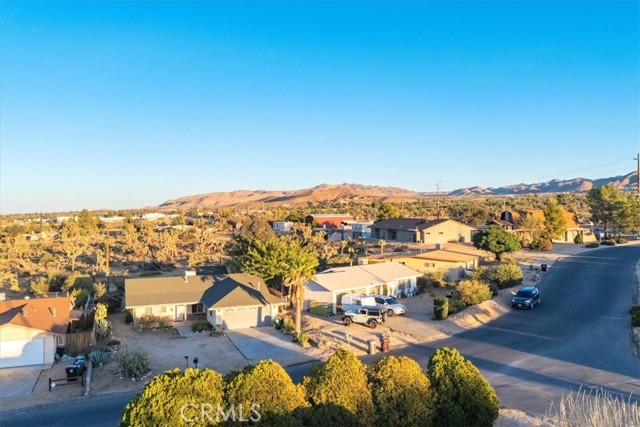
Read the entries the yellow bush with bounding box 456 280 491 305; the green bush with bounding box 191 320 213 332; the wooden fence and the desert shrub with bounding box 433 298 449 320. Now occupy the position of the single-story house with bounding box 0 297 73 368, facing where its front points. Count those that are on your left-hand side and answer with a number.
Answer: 4

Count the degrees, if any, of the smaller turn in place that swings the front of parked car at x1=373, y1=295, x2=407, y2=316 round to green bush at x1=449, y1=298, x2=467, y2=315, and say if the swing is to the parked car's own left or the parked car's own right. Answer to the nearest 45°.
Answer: approximately 45° to the parked car's own left

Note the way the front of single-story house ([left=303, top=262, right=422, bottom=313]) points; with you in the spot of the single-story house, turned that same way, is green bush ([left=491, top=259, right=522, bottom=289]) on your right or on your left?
on your left

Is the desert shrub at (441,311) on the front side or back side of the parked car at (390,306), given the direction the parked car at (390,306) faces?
on the front side

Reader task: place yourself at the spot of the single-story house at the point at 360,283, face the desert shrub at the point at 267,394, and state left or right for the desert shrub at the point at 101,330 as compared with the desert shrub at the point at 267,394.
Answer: right

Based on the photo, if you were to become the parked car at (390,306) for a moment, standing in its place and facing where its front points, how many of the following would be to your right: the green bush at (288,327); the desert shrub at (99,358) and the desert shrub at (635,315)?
2

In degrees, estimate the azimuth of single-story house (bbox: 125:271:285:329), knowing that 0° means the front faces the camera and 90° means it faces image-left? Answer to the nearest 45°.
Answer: approximately 0°

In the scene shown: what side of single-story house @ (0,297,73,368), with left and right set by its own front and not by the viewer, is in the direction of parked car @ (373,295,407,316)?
left
